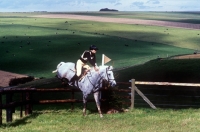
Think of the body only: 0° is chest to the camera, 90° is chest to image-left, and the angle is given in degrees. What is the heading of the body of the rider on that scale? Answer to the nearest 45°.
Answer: approximately 315°

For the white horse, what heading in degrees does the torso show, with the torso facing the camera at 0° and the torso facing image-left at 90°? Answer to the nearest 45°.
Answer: approximately 315°
